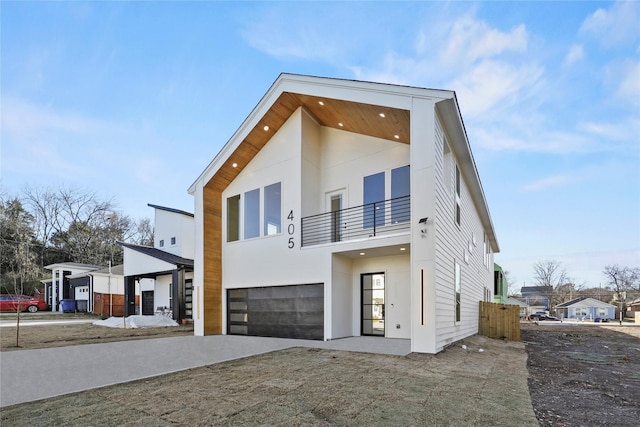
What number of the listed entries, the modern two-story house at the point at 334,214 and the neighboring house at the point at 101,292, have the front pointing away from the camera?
0

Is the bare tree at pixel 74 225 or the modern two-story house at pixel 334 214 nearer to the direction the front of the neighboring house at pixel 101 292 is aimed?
the modern two-story house

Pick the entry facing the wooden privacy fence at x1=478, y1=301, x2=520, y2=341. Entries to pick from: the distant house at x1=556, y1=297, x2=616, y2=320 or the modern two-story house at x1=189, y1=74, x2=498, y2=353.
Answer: the distant house

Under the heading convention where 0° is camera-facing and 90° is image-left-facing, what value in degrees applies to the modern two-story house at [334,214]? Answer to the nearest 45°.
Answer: approximately 45°

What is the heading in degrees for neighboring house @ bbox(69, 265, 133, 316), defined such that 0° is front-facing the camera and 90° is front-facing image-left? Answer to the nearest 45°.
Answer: approximately 45°
